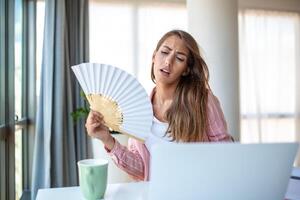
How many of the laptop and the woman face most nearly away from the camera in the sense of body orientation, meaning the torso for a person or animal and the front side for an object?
1

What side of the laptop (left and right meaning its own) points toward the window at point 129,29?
front

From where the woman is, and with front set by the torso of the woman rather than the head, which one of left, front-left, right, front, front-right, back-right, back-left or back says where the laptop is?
front-left

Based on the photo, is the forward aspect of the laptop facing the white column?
yes

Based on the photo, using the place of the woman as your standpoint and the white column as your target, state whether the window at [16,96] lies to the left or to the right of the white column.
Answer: left

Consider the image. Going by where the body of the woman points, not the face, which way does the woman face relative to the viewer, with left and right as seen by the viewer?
facing the viewer and to the left of the viewer

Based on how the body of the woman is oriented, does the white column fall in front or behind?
behind

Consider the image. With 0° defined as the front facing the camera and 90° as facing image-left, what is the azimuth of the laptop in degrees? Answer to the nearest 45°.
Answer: approximately 180°

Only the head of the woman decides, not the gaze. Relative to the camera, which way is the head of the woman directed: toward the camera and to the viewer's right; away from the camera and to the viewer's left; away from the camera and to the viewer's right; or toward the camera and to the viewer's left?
toward the camera and to the viewer's left

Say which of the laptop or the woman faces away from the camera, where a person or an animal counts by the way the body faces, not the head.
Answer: the laptop

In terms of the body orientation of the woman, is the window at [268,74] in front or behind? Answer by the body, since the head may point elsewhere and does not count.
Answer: behind

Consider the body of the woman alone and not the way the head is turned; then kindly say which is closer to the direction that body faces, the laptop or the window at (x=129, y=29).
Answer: the laptop

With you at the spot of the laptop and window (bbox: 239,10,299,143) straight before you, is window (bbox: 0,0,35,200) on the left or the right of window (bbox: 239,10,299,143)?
left

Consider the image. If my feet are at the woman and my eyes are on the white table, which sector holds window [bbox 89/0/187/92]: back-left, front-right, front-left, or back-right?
back-right

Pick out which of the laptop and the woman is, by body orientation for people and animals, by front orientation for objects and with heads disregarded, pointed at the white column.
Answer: the laptop

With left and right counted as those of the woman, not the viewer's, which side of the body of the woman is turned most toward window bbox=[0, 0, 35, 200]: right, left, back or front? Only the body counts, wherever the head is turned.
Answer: right
